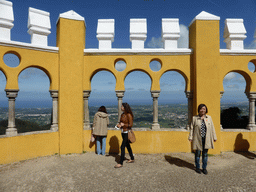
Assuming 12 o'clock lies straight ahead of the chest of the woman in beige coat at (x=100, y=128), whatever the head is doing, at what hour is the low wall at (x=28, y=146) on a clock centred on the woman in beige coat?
The low wall is roughly at 9 o'clock from the woman in beige coat.

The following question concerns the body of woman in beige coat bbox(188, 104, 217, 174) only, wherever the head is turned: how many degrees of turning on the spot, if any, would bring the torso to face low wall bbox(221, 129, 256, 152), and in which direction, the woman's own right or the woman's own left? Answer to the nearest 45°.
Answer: approximately 135° to the woman's own left

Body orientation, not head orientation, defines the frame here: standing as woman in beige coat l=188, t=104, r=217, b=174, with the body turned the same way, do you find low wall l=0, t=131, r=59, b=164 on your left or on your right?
on your right

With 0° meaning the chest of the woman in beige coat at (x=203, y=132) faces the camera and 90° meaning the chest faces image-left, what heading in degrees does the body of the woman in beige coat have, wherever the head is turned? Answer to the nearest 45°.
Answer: approximately 0°

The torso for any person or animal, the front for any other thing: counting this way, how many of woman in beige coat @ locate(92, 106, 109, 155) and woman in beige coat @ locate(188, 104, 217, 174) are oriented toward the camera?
1

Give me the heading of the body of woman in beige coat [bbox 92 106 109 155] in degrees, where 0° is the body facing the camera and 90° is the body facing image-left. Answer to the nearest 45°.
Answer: approximately 180°

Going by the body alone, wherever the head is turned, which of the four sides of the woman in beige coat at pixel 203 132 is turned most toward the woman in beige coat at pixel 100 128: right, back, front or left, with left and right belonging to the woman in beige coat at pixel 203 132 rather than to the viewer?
right

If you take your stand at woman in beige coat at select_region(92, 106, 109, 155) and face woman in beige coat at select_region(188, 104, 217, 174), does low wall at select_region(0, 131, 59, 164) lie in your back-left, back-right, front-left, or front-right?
back-right

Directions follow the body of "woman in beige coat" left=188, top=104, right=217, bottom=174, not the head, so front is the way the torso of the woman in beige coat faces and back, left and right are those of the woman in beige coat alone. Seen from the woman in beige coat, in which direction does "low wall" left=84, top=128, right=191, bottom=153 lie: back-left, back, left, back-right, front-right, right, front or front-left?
back-right
